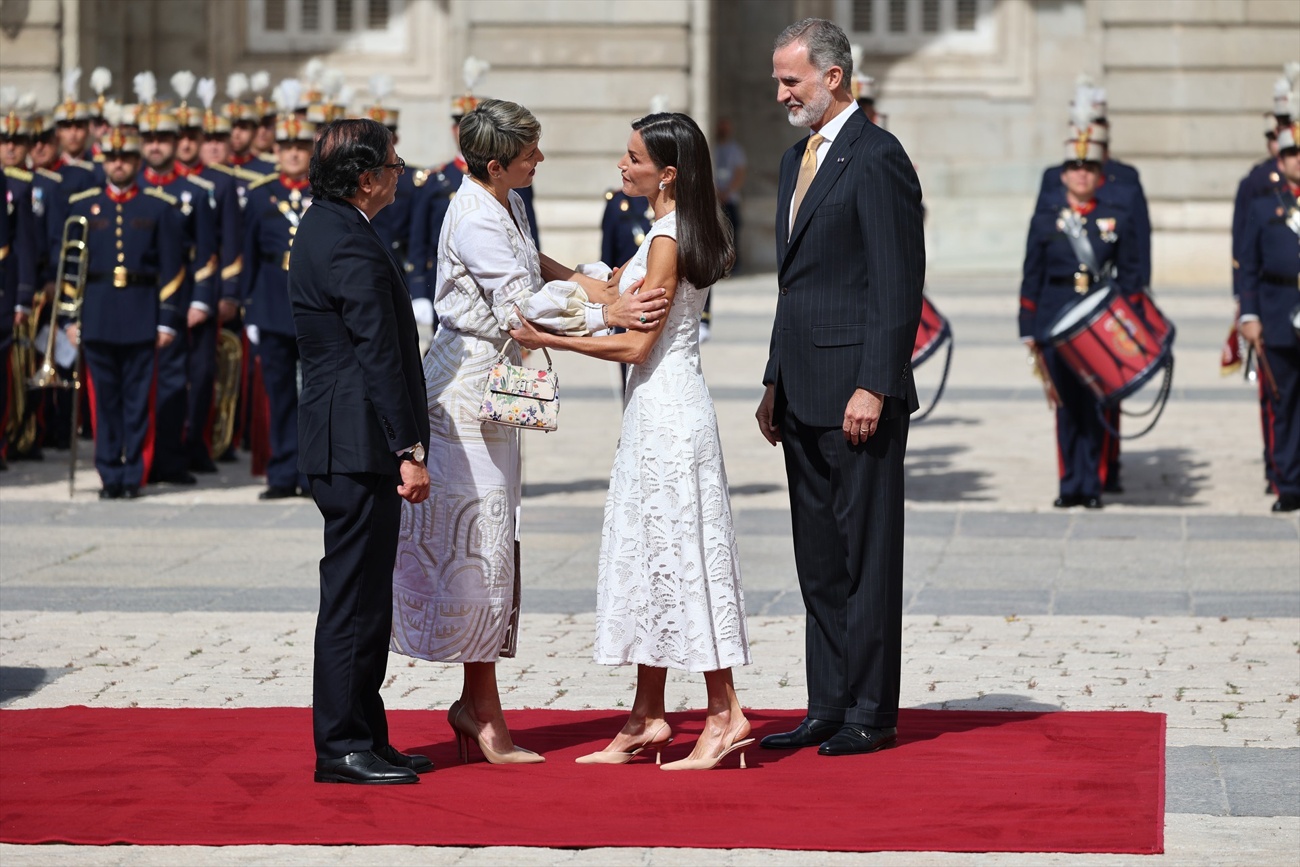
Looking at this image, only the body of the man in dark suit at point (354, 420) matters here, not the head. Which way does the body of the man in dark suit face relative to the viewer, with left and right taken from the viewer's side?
facing to the right of the viewer

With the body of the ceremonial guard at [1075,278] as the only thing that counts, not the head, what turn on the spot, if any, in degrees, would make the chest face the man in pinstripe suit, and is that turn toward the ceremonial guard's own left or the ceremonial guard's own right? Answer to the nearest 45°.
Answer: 0° — they already face them

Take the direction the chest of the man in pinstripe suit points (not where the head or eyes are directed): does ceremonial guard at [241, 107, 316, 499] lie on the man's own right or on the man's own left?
on the man's own right

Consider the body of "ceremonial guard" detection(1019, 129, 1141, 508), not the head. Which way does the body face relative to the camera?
toward the camera

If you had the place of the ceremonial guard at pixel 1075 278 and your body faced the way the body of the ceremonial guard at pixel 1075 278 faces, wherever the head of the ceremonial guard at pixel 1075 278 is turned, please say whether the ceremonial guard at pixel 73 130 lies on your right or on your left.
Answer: on your right

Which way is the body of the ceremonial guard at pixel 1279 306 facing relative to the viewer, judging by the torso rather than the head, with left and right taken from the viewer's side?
facing the viewer

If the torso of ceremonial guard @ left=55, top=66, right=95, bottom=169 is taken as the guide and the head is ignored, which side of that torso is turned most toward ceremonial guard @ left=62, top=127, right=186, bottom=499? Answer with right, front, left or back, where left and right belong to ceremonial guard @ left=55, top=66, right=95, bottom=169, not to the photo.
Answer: front

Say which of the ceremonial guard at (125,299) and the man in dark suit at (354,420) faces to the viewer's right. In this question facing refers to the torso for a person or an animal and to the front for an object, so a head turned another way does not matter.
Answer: the man in dark suit

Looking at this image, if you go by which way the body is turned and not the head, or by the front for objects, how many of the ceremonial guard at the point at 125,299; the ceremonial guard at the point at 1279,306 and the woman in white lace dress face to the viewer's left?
1

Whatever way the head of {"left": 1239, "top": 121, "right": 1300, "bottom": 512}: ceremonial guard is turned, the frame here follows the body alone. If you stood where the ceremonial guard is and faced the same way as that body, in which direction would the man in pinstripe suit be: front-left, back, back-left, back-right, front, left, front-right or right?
front

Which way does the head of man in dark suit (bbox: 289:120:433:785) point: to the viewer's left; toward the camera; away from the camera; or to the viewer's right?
to the viewer's right

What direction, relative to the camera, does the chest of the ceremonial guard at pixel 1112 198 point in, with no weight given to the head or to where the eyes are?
toward the camera

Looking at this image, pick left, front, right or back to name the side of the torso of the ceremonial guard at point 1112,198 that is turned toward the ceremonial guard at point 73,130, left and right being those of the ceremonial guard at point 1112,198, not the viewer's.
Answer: right

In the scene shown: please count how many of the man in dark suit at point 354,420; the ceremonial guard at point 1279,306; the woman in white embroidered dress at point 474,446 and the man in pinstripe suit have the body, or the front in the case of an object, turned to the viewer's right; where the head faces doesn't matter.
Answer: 2

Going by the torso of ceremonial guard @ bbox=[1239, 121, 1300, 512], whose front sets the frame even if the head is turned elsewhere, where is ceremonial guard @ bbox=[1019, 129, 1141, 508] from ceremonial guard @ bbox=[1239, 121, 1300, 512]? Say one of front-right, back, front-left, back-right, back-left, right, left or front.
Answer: right

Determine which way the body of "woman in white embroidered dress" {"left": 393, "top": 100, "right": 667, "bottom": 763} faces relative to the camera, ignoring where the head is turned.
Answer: to the viewer's right

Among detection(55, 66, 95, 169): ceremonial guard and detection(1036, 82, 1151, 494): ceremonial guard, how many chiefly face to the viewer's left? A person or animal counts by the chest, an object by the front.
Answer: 0

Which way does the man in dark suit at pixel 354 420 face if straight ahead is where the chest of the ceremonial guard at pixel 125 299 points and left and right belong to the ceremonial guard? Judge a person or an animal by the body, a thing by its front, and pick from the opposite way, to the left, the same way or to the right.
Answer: to the left

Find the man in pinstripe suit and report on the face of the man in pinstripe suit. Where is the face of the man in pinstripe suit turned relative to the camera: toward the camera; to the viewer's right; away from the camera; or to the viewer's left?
to the viewer's left
